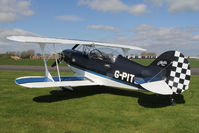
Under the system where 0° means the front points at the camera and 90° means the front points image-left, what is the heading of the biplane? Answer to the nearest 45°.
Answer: approximately 135°
